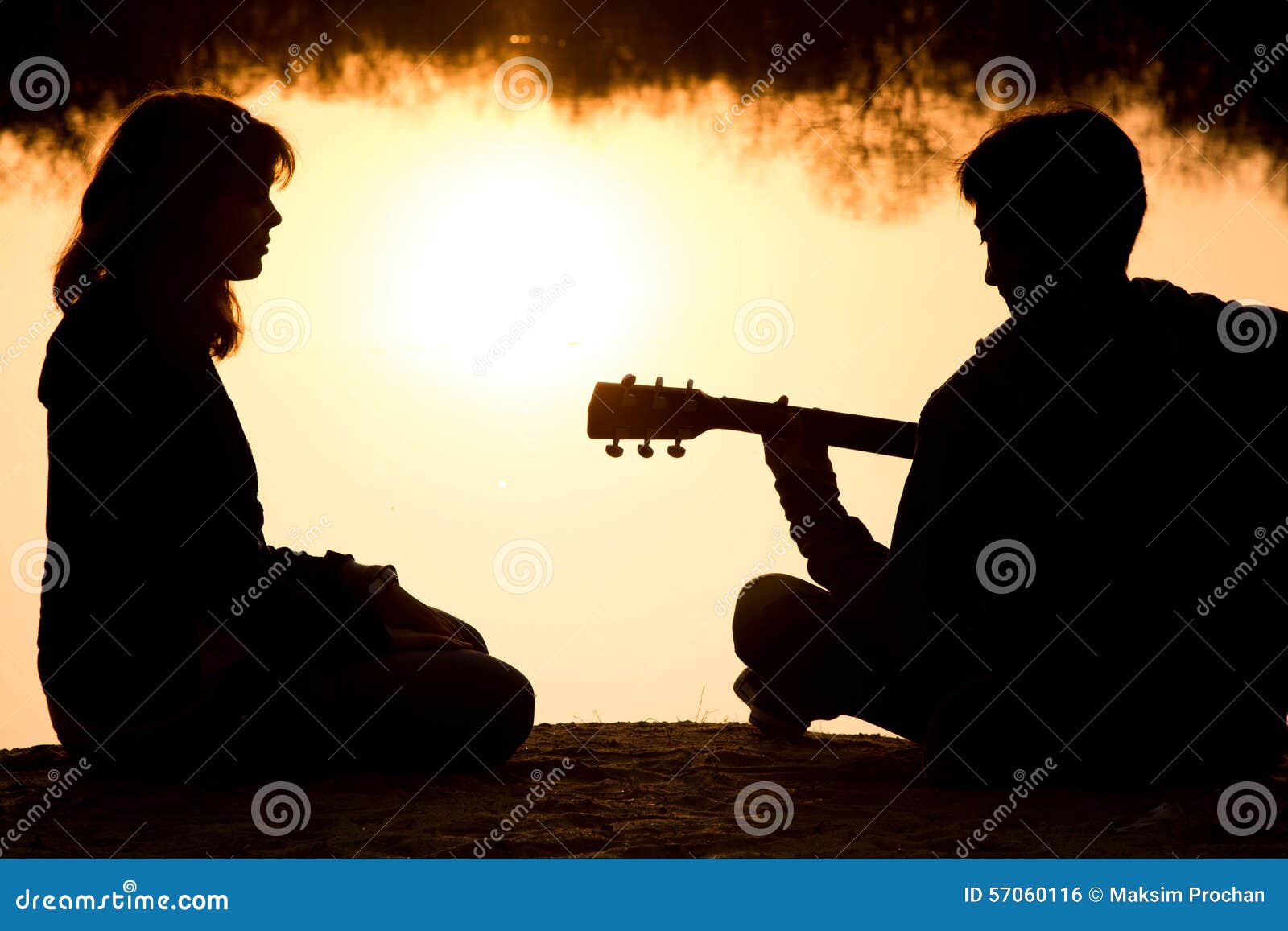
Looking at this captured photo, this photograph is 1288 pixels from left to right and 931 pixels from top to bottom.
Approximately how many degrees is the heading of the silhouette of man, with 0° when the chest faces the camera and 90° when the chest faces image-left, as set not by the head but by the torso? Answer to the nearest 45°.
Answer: approximately 135°

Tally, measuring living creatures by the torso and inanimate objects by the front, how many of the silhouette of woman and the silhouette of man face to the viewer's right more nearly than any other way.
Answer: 1

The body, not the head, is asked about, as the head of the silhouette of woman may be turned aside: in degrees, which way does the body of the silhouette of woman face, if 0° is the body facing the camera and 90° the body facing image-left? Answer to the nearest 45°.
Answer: approximately 270°

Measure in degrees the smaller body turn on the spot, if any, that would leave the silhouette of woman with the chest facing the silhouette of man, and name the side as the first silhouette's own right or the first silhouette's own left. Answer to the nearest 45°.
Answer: approximately 45° to the first silhouette's own right

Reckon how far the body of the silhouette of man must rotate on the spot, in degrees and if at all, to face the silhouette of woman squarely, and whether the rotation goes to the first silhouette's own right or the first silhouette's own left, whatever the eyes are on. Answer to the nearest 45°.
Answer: approximately 45° to the first silhouette's own left
